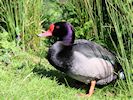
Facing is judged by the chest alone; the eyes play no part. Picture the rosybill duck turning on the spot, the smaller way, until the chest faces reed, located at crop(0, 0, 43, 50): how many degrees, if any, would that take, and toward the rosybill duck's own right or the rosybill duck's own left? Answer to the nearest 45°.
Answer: approximately 45° to the rosybill duck's own right

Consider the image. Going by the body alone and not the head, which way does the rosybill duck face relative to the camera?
to the viewer's left
